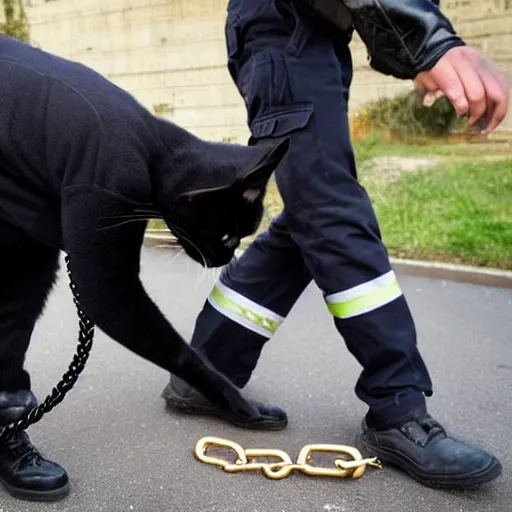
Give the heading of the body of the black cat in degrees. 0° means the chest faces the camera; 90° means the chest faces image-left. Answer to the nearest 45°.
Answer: approximately 270°

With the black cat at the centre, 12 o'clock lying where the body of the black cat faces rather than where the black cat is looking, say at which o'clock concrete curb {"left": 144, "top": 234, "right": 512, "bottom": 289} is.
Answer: The concrete curb is roughly at 10 o'clock from the black cat.

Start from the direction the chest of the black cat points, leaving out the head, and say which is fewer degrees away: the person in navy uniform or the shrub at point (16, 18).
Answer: the person in navy uniform

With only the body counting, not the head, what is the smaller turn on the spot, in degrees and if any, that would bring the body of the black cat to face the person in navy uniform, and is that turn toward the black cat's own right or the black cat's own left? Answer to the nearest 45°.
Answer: approximately 45° to the black cat's own left

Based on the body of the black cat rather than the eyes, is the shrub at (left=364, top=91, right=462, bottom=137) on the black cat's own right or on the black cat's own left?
on the black cat's own left

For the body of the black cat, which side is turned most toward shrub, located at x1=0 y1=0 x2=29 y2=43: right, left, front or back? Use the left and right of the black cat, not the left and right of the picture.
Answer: left
